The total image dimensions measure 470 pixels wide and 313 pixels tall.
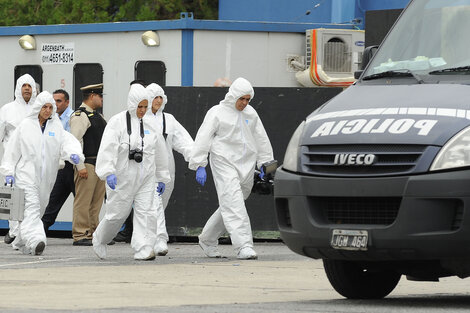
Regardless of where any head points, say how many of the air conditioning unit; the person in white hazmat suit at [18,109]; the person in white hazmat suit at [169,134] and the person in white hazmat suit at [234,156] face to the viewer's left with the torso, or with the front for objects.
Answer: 0

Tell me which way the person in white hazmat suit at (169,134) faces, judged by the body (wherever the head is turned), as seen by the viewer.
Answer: toward the camera

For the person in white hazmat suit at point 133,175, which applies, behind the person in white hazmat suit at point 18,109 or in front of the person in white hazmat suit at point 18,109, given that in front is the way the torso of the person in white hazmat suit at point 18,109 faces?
in front

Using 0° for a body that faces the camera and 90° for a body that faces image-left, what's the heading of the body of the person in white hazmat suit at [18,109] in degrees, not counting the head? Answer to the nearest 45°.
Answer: approximately 315°

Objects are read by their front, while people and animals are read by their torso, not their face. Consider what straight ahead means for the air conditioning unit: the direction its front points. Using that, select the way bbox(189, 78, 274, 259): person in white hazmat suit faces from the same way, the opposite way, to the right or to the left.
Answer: the same way

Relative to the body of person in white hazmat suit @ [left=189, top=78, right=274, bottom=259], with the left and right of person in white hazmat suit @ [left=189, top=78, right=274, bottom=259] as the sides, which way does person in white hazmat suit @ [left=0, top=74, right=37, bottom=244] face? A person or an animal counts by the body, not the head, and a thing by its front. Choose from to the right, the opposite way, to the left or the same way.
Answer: the same way

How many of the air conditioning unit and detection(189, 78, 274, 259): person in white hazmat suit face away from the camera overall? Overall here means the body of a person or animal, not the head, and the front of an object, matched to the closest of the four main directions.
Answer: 0

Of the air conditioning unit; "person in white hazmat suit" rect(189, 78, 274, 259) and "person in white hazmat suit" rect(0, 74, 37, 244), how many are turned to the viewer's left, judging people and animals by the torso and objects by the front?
0

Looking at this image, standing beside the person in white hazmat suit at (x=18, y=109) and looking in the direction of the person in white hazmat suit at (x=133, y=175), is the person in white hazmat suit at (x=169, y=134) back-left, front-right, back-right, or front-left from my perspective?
front-left

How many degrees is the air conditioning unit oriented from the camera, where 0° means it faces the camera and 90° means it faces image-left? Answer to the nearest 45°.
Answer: approximately 315°
